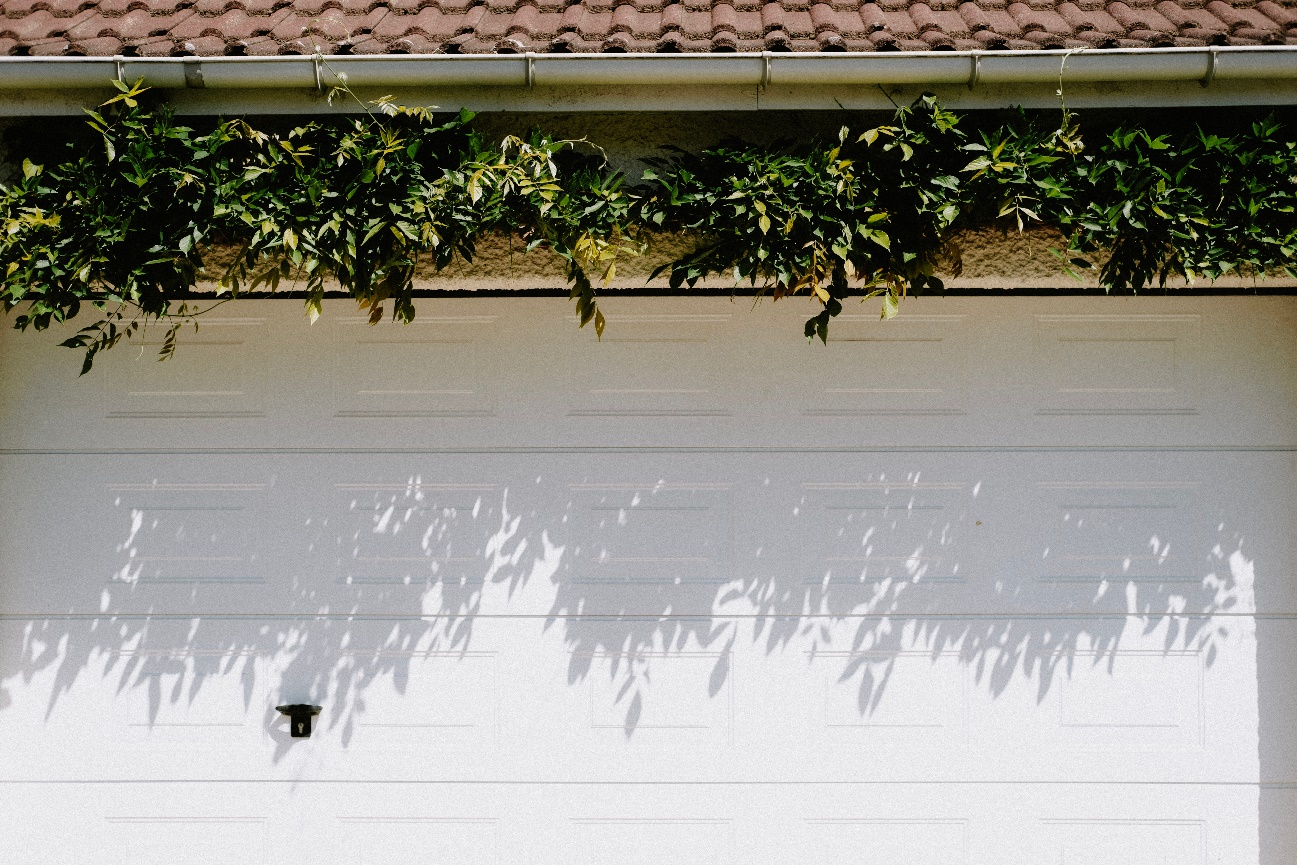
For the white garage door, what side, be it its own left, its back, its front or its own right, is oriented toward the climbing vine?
front

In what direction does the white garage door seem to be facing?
toward the camera
